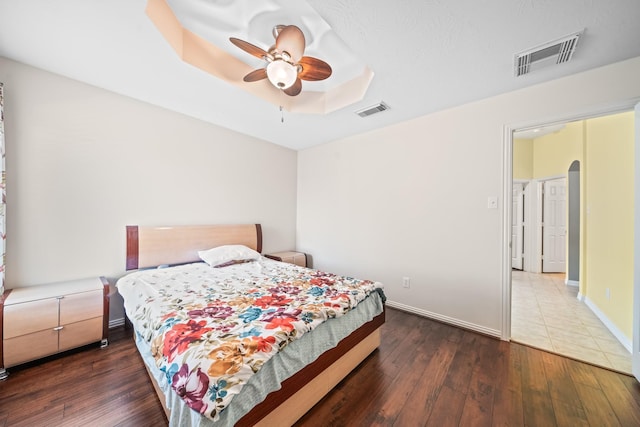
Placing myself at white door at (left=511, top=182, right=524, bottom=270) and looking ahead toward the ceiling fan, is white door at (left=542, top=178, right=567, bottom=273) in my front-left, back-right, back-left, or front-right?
back-left

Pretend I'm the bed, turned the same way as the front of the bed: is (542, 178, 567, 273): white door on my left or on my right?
on my left

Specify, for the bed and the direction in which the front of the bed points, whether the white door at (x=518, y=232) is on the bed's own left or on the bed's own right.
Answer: on the bed's own left

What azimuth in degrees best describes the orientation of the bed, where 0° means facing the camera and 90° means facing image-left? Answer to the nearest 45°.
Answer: approximately 315°
